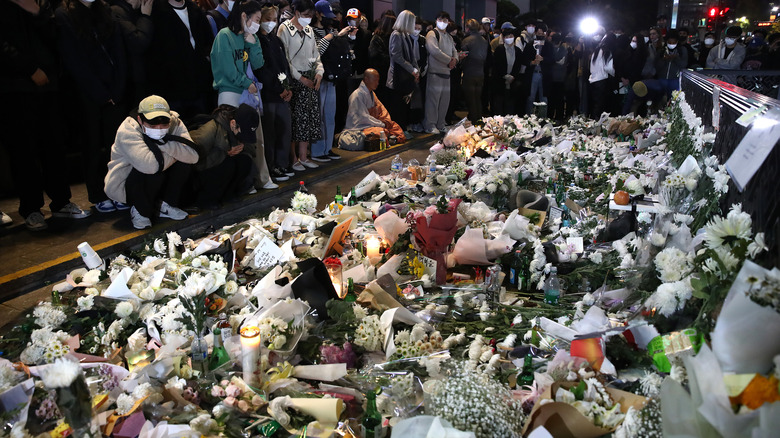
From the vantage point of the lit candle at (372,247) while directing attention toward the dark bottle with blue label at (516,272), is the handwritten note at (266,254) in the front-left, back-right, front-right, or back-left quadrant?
back-right

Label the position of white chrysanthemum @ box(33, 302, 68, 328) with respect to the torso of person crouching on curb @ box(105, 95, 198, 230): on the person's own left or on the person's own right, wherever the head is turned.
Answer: on the person's own right

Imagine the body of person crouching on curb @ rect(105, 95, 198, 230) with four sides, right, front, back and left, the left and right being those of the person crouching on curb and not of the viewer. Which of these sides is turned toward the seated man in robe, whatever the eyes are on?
left

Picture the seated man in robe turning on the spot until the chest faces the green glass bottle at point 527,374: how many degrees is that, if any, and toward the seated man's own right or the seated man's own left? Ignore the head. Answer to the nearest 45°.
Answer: approximately 45° to the seated man's own right

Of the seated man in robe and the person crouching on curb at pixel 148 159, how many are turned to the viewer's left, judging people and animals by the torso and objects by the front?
0

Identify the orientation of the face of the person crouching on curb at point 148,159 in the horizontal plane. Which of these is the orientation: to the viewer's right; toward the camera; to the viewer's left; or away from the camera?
toward the camera

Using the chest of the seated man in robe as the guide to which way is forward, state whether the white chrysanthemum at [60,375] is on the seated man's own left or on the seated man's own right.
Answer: on the seated man's own right

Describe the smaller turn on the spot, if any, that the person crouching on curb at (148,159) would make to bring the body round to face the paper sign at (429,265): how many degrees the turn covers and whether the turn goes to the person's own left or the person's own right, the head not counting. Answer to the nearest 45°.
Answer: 0° — they already face it

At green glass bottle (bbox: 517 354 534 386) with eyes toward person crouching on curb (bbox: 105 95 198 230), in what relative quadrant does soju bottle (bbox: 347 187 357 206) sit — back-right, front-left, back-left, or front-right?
front-right

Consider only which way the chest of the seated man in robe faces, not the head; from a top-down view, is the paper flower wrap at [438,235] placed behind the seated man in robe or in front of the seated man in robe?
in front

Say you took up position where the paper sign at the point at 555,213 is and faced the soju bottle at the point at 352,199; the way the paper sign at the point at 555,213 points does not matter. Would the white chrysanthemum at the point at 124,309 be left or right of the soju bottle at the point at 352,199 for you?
left

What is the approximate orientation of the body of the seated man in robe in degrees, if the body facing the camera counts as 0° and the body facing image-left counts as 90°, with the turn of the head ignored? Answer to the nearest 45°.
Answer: approximately 315°

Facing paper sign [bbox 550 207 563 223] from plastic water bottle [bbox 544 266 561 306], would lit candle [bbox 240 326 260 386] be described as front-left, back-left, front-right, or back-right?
back-left

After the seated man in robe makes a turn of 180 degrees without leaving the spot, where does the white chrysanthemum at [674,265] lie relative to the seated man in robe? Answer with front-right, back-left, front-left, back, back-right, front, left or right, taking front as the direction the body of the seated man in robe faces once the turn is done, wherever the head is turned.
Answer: back-left

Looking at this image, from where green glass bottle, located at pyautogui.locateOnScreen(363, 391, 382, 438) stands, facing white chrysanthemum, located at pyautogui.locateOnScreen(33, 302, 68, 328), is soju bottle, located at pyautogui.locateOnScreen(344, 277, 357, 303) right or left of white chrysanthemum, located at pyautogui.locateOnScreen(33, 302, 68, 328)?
right

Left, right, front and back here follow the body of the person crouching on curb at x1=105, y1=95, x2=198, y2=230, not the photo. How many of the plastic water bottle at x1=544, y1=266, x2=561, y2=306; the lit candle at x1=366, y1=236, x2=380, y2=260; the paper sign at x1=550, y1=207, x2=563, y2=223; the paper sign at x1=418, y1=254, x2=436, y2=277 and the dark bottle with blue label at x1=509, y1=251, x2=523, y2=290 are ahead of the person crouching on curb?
5

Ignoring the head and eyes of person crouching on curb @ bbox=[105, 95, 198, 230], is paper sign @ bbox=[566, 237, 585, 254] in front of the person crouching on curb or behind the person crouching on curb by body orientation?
in front
